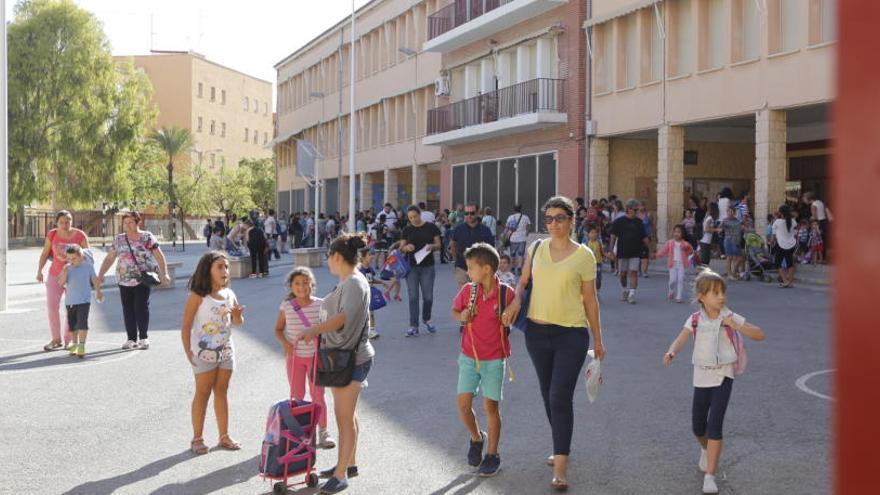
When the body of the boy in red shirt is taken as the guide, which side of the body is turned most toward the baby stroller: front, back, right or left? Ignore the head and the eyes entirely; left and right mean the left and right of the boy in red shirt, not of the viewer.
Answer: back

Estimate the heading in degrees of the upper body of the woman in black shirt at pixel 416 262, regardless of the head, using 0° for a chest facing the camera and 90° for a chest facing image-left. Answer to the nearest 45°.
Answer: approximately 0°

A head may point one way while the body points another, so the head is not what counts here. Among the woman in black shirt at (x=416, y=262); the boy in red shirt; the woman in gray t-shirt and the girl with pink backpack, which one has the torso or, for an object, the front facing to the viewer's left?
the woman in gray t-shirt

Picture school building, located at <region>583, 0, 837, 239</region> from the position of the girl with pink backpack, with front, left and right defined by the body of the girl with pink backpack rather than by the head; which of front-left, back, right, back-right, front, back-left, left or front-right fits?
back

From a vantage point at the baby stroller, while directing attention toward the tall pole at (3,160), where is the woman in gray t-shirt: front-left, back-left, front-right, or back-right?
front-left

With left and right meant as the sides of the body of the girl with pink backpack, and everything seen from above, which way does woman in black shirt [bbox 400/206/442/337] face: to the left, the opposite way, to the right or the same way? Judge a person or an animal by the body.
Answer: the same way

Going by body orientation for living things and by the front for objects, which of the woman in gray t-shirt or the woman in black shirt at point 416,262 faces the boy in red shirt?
the woman in black shirt

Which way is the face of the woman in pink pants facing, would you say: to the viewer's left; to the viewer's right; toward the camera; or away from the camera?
toward the camera

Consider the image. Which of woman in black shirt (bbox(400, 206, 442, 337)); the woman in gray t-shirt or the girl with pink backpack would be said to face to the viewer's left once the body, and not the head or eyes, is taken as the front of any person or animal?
the woman in gray t-shirt

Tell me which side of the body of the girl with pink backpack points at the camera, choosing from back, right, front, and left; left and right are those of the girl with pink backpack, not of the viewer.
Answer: front

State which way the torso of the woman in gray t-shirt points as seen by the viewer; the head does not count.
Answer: to the viewer's left

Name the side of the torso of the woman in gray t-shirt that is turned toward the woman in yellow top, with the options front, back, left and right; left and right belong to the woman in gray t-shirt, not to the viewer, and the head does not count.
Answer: back

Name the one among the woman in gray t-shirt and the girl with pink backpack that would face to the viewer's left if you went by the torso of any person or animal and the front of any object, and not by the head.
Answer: the woman in gray t-shirt

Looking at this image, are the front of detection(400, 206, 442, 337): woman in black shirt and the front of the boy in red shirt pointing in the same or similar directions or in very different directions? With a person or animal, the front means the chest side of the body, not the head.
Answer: same or similar directions

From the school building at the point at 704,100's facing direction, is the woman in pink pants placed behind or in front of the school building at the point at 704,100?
in front

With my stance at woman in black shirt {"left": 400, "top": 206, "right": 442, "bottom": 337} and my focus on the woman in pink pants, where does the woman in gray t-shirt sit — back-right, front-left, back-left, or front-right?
front-left

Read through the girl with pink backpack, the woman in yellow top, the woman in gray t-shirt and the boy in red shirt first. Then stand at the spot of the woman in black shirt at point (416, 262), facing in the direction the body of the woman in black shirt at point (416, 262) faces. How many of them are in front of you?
4
